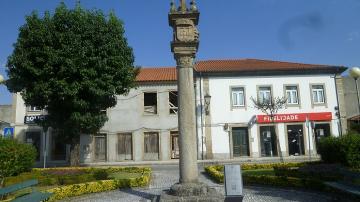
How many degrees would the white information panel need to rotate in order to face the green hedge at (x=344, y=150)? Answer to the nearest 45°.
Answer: approximately 135° to its left

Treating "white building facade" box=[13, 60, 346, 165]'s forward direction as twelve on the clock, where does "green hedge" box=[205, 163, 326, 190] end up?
The green hedge is roughly at 12 o'clock from the white building facade.

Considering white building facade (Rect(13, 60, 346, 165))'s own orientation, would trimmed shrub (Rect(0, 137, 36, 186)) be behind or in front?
in front

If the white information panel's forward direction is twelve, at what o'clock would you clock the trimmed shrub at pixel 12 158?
The trimmed shrub is roughly at 4 o'clock from the white information panel.

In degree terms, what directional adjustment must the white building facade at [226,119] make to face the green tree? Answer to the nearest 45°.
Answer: approximately 45° to its right

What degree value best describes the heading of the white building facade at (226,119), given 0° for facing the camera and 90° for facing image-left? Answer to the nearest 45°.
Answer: approximately 0°

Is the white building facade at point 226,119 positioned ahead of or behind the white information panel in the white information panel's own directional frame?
behind

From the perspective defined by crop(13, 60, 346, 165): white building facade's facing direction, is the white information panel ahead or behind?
ahead

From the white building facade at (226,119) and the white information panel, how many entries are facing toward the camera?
2

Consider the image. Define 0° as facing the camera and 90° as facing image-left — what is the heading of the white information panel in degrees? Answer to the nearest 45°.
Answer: approximately 0°

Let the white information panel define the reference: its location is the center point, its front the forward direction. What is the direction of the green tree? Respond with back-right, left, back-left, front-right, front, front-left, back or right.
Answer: back-right

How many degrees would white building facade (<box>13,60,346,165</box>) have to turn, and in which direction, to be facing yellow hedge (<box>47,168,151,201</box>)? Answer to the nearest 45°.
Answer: approximately 45° to its right

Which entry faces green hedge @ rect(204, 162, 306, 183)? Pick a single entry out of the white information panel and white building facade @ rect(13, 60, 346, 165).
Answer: the white building facade
